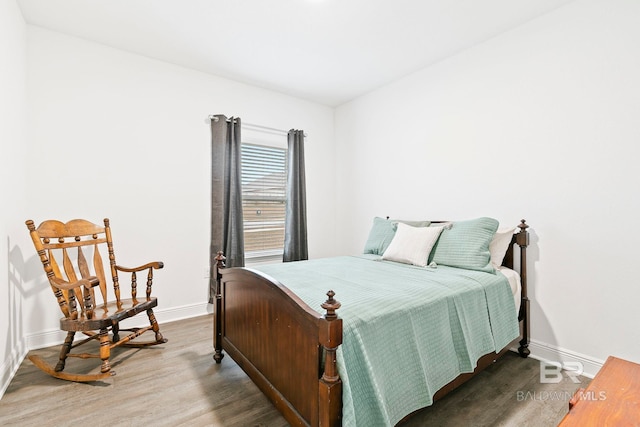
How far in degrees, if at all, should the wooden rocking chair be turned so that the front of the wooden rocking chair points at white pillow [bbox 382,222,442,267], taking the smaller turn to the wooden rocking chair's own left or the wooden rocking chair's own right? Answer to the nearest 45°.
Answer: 0° — it already faces it

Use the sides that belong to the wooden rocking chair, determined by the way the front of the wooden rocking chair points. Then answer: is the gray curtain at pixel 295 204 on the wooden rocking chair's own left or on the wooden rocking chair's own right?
on the wooden rocking chair's own left

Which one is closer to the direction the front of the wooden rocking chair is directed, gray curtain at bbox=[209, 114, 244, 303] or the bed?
the bed

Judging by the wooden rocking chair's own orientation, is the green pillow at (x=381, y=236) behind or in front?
in front

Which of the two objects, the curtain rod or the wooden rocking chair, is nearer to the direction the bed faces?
the wooden rocking chair

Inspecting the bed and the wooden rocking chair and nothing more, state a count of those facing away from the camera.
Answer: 0

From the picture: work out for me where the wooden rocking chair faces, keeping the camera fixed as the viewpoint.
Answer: facing the viewer and to the right of the viewer

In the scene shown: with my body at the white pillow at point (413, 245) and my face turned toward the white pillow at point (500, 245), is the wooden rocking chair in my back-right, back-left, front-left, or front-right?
back-right
